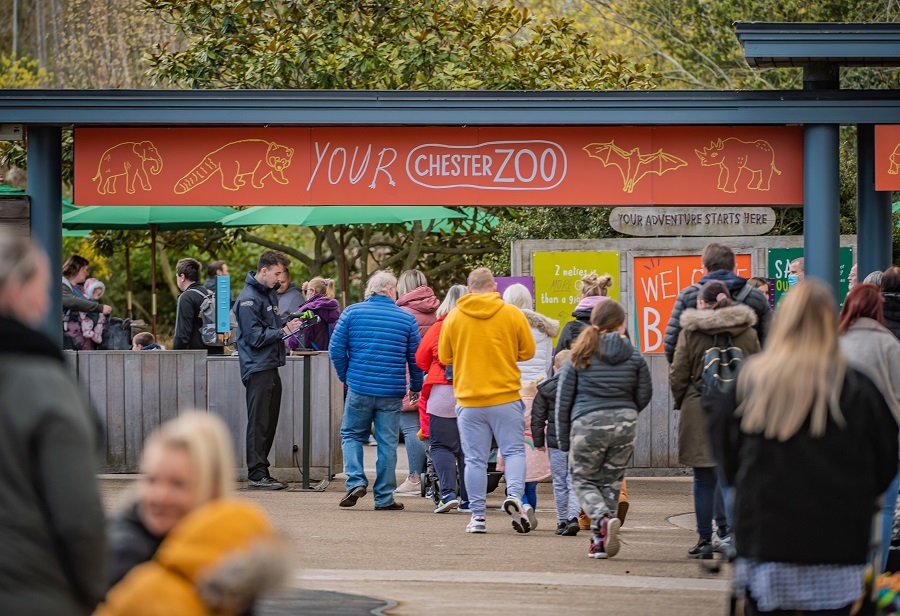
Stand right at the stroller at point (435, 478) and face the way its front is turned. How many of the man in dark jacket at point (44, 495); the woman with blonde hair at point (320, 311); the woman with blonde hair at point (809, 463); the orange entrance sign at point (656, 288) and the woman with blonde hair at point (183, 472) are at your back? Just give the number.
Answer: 3

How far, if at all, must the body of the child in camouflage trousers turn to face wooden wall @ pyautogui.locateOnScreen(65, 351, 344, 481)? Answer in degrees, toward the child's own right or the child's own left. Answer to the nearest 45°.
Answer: approximately 45° to the child's own left

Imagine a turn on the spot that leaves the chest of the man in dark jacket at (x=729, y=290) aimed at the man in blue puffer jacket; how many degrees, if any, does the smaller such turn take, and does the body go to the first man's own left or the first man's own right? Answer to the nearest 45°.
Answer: approximately 45° to the first man's own left

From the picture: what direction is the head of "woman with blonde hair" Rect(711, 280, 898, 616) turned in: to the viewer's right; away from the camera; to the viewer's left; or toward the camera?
away from the camera

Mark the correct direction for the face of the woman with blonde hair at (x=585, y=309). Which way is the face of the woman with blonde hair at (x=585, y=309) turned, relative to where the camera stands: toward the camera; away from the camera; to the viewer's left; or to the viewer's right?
away from the camera

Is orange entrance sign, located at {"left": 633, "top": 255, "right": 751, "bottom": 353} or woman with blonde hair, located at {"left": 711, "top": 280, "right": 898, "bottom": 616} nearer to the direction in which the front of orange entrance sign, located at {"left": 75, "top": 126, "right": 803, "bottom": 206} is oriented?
the woman with blonde hair

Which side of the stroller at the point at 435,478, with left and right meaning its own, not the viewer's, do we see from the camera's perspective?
back

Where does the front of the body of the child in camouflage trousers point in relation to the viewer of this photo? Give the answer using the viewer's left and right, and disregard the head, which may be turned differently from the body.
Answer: facing away from the viewer

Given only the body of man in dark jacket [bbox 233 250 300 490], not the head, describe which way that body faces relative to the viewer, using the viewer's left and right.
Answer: facing to the right of the viewer

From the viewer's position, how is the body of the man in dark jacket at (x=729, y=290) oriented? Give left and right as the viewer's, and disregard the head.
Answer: facing away from the viewer

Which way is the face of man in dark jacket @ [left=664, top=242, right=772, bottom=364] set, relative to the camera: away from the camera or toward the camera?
away from the camera

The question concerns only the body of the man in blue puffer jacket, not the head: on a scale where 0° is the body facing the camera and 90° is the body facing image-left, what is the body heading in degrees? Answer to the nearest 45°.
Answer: approximately 180°

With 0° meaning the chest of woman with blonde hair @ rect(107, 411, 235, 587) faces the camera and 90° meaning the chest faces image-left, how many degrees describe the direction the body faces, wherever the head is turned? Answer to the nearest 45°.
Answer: approximately 45°

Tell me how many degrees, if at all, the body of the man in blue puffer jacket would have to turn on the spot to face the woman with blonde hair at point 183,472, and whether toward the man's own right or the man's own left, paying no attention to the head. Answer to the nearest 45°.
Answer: approximately 180°

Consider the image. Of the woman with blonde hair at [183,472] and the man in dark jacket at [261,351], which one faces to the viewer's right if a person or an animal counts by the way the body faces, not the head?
the man in dark jacket

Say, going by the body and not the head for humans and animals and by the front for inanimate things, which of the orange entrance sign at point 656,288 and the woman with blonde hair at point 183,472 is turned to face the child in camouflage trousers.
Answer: the orange entrance sign

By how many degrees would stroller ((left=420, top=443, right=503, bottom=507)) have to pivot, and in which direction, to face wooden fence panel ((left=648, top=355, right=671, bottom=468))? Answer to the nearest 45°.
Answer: approximately 45° to its right
